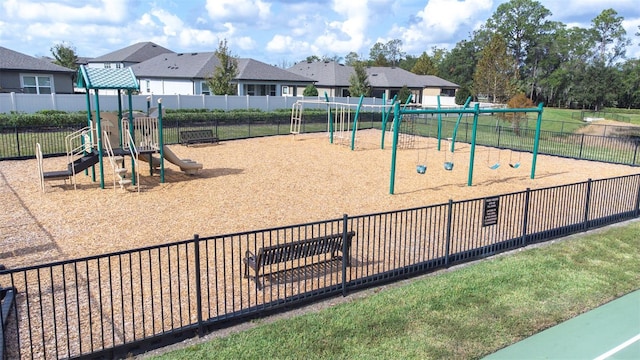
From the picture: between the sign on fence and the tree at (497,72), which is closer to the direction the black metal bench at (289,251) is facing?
the tree

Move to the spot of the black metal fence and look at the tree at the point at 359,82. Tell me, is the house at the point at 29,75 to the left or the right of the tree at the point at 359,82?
left

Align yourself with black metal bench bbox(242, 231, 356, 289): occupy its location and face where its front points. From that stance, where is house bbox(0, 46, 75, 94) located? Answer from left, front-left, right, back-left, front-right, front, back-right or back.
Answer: front

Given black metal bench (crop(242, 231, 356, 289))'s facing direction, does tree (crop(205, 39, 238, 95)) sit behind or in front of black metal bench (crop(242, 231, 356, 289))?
in front

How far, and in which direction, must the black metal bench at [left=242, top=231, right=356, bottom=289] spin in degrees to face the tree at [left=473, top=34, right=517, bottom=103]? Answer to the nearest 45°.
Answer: approximately 90° to its right

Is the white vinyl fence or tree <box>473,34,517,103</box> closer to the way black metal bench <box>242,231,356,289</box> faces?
the white vinyl fence

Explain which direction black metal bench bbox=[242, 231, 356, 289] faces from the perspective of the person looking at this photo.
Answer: facing away from the viewer and to the left of the viewer

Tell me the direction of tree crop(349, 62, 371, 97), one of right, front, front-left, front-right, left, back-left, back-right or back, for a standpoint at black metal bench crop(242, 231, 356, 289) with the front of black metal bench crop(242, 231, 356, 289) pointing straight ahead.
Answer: front-right
